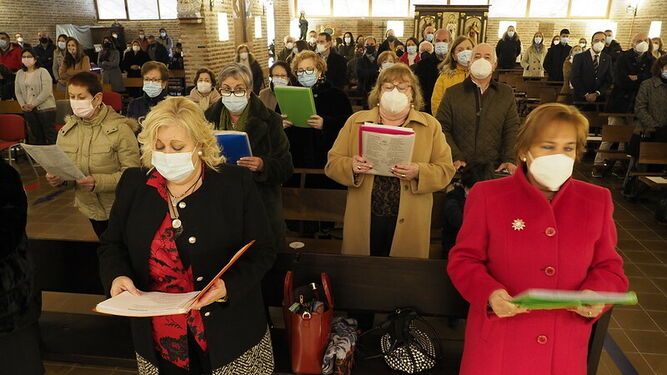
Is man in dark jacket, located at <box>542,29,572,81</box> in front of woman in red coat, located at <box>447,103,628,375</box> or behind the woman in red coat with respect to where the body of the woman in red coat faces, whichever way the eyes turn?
behind

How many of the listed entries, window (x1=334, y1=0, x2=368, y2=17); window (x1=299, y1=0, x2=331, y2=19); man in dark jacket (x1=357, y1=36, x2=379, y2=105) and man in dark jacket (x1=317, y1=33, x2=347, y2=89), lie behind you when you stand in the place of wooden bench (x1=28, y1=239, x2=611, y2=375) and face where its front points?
4

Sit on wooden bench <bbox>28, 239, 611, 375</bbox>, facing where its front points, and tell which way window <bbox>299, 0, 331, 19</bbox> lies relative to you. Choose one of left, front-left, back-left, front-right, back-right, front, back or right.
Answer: back

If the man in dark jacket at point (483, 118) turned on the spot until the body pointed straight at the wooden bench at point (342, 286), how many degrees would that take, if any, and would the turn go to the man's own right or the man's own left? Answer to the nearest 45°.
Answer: approximately 45° to the man's own right

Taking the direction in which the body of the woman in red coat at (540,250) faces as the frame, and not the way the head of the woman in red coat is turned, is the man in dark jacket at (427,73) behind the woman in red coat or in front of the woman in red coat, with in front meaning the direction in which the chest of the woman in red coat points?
behind

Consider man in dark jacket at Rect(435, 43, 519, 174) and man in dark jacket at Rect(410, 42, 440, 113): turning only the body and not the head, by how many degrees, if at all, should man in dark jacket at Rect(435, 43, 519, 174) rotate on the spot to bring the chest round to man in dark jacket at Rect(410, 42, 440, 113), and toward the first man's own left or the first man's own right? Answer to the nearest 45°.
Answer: approximately 180°

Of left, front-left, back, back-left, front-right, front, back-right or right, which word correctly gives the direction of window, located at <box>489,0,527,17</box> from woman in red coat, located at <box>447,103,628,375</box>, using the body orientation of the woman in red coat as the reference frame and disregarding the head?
back

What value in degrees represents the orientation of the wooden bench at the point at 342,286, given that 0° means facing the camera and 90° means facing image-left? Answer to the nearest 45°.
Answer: approximately 0°

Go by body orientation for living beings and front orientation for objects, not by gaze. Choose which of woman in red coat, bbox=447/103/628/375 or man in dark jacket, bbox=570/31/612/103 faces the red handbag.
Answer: the man in dark jacket

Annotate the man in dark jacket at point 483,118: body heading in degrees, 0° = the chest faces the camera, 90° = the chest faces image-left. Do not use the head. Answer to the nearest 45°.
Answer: approximately 0°
